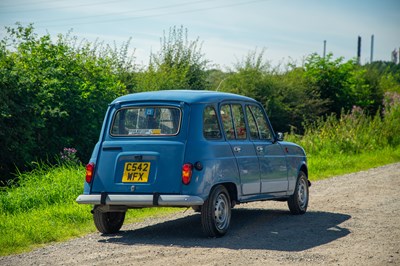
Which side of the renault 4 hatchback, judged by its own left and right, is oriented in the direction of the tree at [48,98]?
left

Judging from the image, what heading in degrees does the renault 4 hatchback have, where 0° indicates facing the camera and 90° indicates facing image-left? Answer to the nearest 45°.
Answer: approximately 225°
